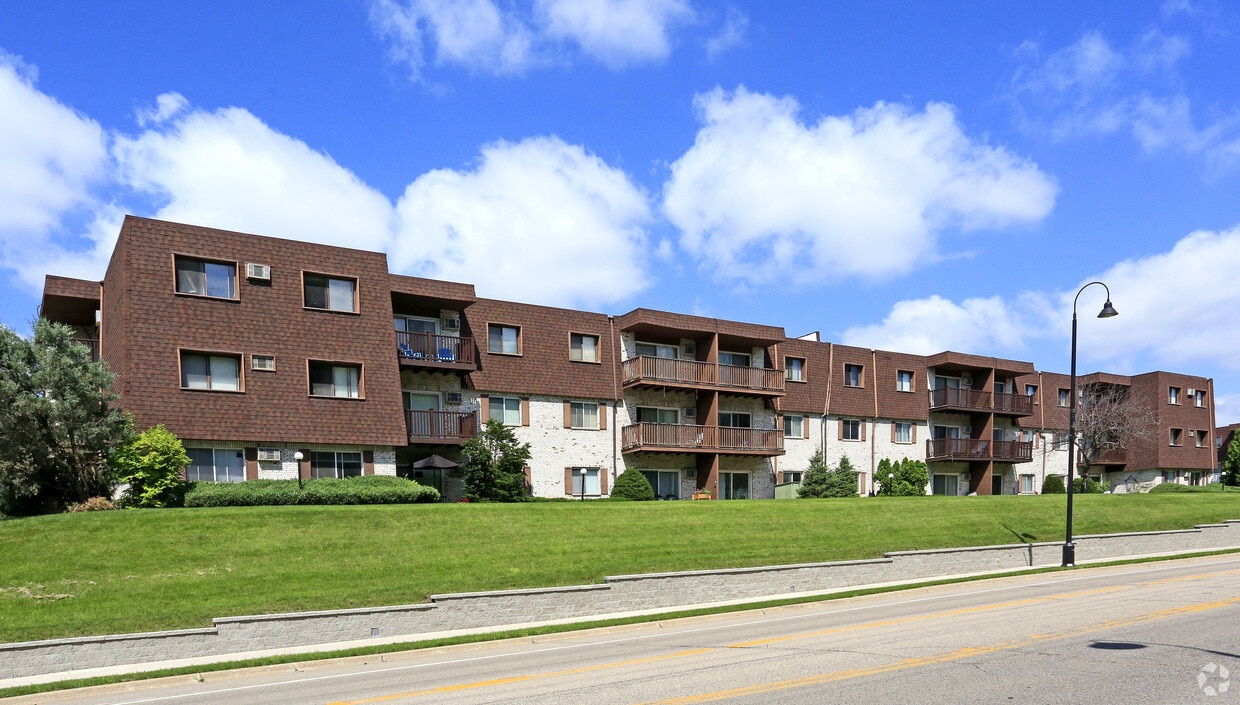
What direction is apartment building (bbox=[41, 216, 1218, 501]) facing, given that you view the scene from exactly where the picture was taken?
facing the viewer and to the right of the viewer

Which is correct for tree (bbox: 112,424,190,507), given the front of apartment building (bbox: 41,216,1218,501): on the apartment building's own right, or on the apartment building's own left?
on the apartment building's own right
